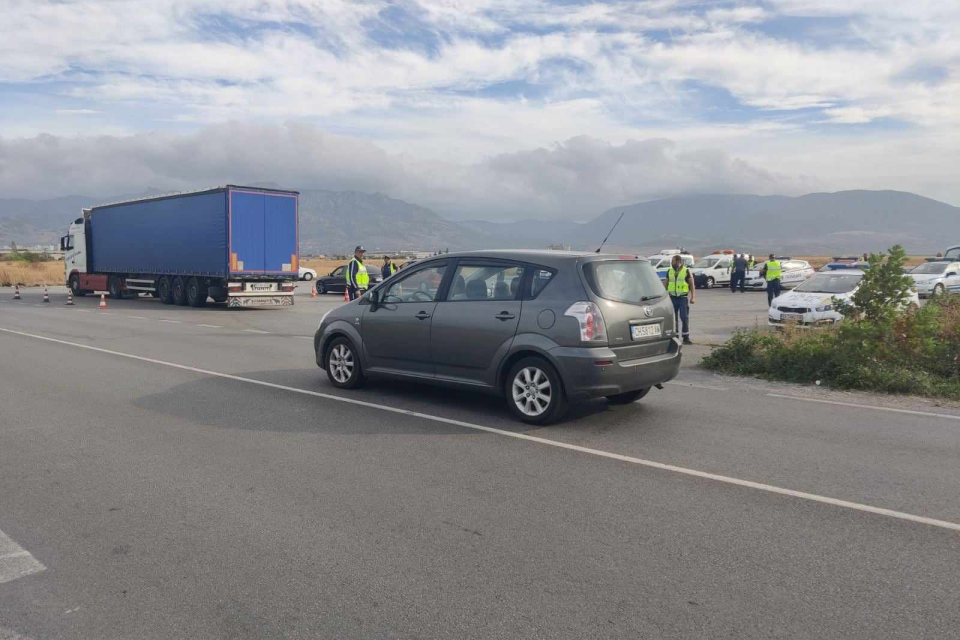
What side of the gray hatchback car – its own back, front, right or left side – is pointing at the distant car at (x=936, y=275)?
right

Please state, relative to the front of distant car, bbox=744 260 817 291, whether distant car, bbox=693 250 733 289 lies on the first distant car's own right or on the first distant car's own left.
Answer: on the first distant car's own right

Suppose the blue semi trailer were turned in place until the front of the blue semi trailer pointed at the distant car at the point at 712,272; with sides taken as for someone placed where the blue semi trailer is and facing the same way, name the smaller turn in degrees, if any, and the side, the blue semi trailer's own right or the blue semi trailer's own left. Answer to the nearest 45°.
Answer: approximately 135° to the blue semi trailer's own right

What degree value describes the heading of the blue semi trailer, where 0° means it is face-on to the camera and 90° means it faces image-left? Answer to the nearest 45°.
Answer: approximately 135°

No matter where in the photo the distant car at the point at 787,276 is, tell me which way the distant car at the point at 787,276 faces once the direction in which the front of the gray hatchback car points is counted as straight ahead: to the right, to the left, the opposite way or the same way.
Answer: to the left

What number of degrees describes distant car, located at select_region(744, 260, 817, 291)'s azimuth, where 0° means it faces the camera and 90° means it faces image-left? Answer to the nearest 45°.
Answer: approximately 45°

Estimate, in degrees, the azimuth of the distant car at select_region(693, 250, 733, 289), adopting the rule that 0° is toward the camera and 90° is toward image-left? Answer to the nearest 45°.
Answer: approximately 45°

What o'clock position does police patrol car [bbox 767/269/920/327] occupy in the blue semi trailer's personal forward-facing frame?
The police patrol car is roughly at 6 o'clock from the blue semi trailer.

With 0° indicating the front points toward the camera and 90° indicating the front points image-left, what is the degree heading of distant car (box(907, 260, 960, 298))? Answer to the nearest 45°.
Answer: approximately 45°
